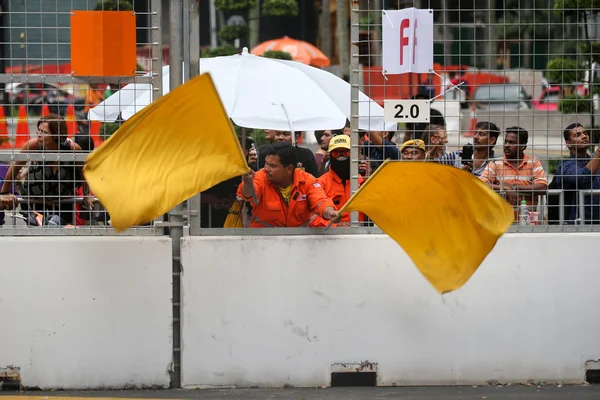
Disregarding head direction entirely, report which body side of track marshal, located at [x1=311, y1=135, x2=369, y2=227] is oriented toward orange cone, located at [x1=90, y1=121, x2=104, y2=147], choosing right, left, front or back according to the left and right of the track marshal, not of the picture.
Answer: back

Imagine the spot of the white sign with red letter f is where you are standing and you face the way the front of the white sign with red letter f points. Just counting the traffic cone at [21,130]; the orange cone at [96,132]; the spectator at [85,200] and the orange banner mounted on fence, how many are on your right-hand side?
4

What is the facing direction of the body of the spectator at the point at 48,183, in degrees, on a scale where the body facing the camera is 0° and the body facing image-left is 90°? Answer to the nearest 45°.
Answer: approximately 0°

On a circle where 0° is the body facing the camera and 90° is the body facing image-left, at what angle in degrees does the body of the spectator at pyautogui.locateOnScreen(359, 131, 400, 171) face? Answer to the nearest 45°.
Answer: approximately 0°

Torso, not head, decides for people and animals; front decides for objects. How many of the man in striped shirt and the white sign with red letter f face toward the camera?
2

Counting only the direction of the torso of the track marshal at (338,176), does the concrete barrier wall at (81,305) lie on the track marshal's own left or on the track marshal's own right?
on the track marshal's own right

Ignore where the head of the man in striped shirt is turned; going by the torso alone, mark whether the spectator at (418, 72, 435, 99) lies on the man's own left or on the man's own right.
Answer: on the man's own right

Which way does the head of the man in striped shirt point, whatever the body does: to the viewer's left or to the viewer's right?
to the viewer's left
